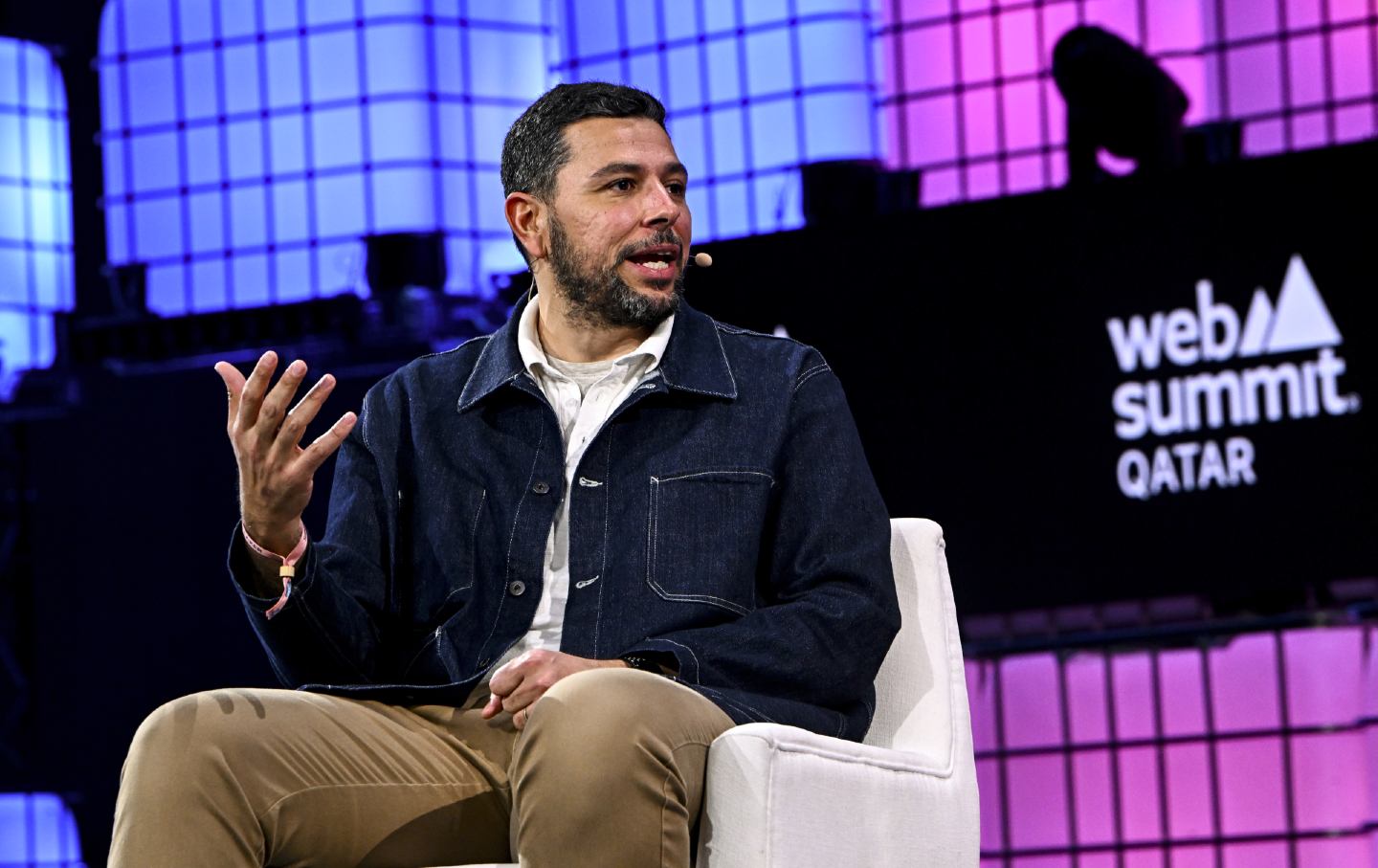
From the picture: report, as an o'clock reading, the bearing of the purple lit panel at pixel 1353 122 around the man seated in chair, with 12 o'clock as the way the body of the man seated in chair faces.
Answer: The purple lit panel is roughly at 6 o'clock from the man seated in chair.

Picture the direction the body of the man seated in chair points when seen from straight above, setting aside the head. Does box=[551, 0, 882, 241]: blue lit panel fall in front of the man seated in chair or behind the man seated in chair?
behind

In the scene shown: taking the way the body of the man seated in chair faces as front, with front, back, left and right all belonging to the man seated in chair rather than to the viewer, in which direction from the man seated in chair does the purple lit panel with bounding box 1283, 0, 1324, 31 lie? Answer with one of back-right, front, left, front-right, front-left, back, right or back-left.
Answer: back

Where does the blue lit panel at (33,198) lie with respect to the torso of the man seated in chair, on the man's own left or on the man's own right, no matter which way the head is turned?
on the man's own right

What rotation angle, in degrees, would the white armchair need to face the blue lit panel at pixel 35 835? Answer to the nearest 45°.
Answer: approximately 90° to its right

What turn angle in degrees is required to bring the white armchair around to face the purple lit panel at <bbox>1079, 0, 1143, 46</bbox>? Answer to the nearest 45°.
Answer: approximately 135° to its right

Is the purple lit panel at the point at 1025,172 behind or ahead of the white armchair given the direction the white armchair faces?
behind

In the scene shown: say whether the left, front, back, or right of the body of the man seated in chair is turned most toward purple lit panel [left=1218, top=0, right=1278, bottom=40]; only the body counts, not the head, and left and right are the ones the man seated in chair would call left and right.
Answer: back

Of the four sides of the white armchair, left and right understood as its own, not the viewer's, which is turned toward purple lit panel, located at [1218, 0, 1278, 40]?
back
